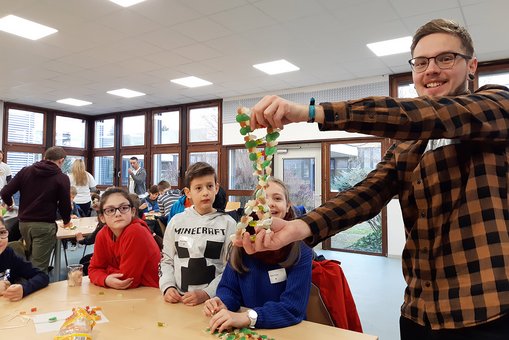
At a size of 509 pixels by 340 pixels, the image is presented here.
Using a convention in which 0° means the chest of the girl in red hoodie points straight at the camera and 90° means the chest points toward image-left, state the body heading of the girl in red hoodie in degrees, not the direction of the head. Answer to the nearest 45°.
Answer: approximately 45°

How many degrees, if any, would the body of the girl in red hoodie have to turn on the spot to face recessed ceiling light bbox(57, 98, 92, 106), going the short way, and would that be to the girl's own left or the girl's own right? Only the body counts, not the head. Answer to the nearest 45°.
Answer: approximately 135° to the girl's own right

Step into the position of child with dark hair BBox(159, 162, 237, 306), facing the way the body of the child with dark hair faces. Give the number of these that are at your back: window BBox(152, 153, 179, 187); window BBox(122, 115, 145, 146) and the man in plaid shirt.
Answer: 2

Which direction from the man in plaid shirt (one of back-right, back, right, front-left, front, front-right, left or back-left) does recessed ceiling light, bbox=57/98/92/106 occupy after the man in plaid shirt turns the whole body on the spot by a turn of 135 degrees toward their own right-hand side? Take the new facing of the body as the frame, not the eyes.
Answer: front-left

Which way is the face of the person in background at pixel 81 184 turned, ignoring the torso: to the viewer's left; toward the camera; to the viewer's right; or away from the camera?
away from the camera

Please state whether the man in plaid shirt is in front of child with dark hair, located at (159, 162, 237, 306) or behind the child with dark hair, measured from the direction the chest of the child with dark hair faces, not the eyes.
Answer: in front

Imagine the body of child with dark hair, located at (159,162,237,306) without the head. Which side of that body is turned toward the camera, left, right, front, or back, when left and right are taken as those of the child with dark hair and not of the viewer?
front

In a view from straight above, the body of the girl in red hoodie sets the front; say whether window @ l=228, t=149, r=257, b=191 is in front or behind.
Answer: behind

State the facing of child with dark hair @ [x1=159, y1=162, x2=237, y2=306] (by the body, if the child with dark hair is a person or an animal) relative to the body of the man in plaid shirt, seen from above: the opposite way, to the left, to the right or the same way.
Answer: to the left

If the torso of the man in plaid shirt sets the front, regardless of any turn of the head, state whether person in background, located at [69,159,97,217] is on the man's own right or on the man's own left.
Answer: on the man's own right

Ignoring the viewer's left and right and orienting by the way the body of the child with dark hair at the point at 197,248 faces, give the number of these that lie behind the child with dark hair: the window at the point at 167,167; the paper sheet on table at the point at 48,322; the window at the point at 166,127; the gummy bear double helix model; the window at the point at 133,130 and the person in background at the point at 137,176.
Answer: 4

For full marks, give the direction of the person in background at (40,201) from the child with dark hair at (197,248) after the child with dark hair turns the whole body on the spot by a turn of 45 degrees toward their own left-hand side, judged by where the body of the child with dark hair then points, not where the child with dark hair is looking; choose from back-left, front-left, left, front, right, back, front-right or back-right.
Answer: back

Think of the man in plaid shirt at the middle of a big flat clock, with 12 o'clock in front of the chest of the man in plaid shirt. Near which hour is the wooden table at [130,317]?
The wooden table is roughly at 2 o'clock from the man in plaid shirt.

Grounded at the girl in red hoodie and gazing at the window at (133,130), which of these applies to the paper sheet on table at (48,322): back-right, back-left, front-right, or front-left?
back-left
